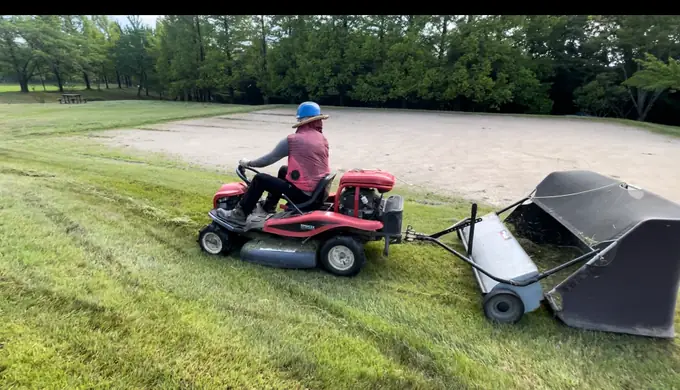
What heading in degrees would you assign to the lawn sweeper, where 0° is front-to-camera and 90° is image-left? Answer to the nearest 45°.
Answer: approximately 90°

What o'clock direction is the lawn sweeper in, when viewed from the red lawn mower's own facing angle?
The lawn sweeper is roughly at 7 o'clock from the red lawn mower.

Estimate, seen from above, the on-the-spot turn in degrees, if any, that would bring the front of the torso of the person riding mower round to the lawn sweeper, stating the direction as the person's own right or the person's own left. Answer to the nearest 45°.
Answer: approximately 180°

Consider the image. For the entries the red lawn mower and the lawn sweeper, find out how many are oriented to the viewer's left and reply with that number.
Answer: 2

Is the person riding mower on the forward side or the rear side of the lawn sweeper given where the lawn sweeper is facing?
on the forward side

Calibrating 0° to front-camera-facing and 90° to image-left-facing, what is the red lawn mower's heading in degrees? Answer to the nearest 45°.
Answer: approximately 90°

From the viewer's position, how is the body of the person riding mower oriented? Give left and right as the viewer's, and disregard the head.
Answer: facing away from the viewer and to the left of the viewer

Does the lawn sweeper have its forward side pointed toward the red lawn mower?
yes
